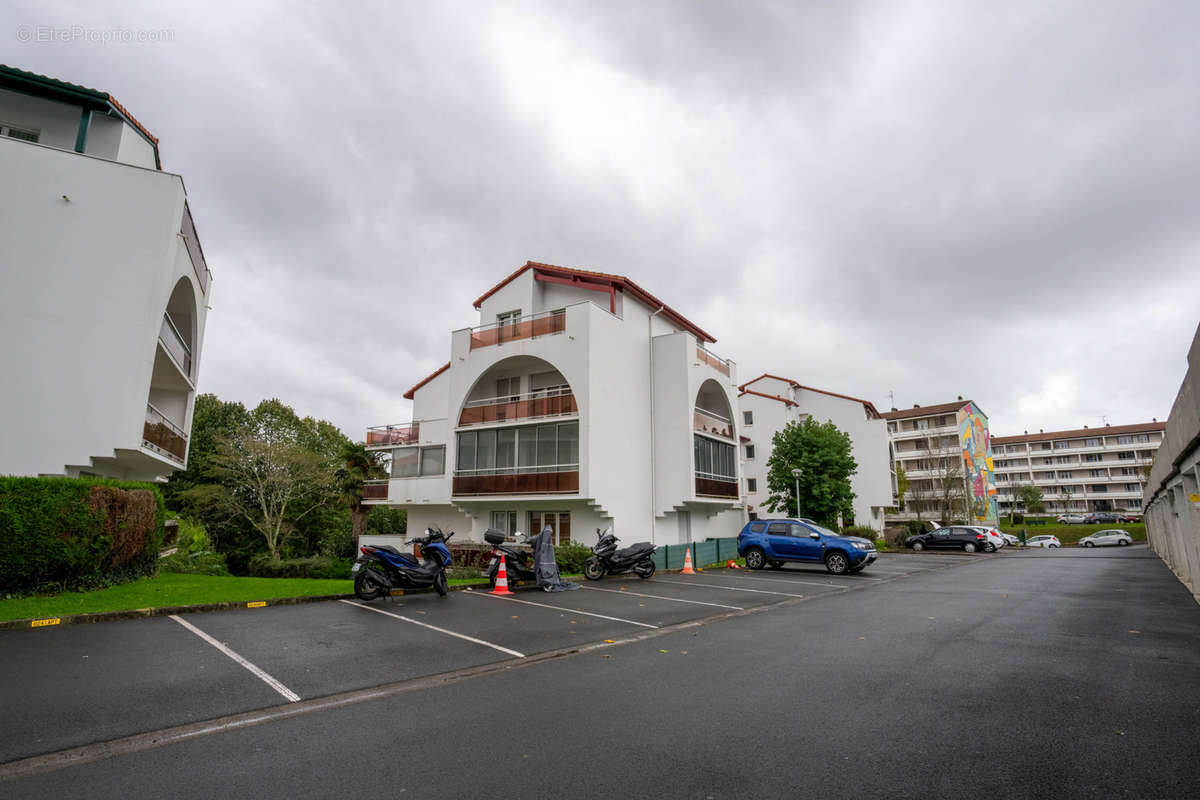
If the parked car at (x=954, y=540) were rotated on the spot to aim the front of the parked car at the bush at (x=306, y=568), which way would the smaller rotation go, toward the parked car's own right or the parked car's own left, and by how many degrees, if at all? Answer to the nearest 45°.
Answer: approximately 45° to the parked car's own left

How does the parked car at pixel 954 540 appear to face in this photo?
to the viewer's left

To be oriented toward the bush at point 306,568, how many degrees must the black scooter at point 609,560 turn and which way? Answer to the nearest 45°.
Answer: approximately 45° to its right

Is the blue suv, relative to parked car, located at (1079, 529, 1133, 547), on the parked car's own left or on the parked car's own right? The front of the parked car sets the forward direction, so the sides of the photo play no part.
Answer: on the parked car's own left

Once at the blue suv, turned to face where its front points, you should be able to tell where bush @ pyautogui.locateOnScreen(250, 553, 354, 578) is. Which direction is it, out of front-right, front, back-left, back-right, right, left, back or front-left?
back-right

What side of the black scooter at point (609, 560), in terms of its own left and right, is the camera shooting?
left

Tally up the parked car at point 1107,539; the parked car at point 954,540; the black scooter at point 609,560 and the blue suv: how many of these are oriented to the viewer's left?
3

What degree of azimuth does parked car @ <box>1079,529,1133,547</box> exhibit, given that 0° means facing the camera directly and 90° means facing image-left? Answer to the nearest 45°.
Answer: approximately 90°

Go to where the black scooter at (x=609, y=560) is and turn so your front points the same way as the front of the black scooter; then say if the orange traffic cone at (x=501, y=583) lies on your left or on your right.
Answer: on your left

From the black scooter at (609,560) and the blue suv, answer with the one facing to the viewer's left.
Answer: the black scooter

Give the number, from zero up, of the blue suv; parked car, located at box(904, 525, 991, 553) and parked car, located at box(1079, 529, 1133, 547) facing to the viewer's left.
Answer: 2

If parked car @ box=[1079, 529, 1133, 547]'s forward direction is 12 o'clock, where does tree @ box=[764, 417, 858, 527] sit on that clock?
The tree is roughly at 10 o'clock from the parked car.

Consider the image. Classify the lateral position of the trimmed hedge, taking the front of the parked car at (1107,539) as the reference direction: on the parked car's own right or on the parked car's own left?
on the parked car's own left

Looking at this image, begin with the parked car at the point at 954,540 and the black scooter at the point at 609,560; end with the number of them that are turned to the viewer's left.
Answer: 2
